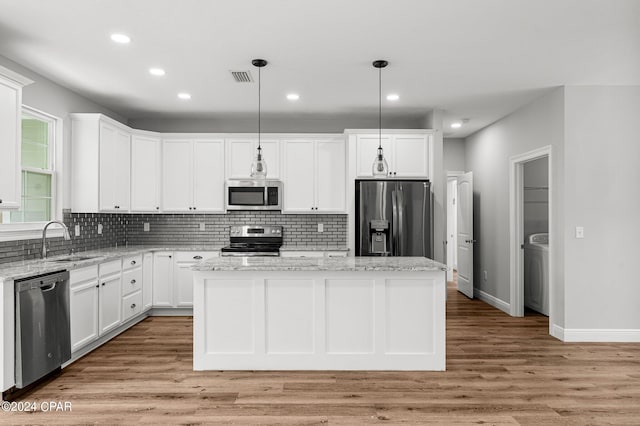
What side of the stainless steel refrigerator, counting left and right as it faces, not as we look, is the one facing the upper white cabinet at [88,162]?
right

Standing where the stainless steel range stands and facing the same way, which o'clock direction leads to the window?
The window is roughly at 2 o'clock from the stainless steel range.

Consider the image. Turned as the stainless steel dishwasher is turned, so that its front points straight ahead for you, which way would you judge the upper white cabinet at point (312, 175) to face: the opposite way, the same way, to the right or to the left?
to the right

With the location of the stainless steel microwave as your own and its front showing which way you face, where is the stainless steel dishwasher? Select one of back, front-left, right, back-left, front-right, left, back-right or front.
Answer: front-right

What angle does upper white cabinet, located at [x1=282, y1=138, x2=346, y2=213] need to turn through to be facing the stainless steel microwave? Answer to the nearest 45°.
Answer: approximately 90° to its right

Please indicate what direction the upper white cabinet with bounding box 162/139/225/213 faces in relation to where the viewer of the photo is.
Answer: facing the viewer

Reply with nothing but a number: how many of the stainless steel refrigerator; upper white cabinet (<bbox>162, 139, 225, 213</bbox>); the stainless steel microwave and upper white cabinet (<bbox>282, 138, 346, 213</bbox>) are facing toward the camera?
4

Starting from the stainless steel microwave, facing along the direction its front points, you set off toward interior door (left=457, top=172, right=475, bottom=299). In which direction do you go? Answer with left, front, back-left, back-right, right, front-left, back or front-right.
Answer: left

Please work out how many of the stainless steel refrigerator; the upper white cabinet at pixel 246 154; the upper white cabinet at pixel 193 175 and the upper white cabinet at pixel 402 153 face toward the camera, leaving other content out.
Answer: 4

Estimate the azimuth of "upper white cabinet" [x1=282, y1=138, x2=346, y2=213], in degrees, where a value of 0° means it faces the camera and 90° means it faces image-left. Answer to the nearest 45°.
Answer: approximately 0°

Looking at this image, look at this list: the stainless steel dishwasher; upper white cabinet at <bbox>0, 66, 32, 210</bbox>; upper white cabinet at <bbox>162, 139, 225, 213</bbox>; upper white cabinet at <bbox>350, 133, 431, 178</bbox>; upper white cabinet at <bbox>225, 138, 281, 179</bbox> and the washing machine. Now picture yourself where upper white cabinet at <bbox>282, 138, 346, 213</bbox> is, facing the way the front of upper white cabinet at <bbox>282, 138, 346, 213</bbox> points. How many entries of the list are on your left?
2

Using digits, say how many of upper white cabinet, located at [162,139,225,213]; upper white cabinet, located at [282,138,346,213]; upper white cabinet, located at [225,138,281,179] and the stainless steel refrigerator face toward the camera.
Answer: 4

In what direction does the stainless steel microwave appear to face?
toward the camera

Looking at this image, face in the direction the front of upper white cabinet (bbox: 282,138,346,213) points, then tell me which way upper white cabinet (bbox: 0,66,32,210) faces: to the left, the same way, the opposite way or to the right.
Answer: to the left

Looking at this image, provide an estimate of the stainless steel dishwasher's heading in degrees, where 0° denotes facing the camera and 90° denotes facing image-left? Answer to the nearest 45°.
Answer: approximately 315°

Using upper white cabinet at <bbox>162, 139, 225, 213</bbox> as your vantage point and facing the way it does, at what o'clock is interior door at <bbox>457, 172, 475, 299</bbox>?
The interior door is roughly at 9 o'clock from the upper white cabinet.

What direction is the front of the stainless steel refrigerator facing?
toward the camera

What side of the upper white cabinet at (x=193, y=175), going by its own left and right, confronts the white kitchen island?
front

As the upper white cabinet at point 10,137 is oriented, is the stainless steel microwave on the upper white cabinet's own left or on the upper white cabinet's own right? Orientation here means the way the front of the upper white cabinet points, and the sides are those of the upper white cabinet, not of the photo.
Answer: on the upper white cabinet's own left
